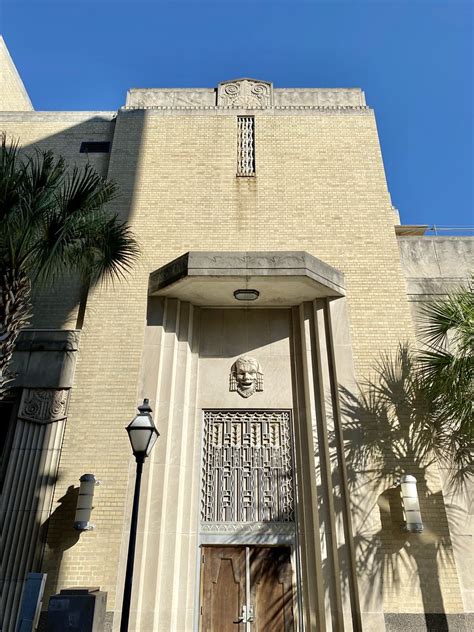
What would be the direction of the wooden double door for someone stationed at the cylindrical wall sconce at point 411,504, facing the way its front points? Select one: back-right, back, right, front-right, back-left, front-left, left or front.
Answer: right

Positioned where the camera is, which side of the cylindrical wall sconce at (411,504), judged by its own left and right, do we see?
front

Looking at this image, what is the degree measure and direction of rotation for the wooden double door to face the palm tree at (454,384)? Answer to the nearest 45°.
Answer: approximately 45° to its left

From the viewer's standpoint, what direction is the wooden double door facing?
toward the camera

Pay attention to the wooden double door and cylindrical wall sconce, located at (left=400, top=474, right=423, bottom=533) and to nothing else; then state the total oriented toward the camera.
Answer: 2

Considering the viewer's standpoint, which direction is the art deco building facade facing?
facing the viewer

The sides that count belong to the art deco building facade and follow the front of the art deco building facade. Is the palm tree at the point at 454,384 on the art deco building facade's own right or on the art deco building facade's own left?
on the art deco building facade's own left
